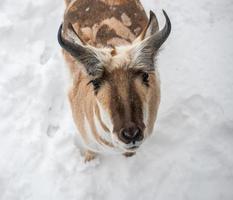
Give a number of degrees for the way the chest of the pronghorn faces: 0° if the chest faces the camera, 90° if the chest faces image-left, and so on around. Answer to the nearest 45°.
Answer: approximately 0°
